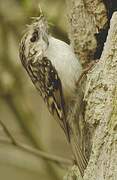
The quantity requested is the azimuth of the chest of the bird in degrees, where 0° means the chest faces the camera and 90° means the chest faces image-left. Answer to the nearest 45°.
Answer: approximately 270°
